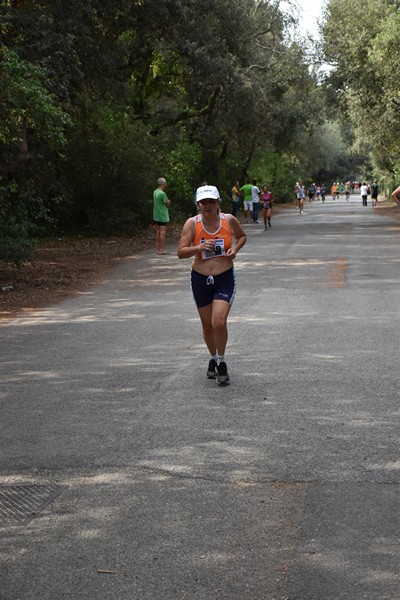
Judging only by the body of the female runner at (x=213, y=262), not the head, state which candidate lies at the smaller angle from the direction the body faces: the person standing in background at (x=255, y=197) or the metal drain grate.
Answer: the metal drain grate

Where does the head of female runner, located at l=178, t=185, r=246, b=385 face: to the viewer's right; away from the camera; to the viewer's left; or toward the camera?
toward the camera

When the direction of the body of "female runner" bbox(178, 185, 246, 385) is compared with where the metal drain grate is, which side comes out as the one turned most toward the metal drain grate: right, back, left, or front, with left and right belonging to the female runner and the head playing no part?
front

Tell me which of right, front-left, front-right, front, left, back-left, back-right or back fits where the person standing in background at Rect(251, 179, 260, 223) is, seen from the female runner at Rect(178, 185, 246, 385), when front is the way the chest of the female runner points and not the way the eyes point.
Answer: back

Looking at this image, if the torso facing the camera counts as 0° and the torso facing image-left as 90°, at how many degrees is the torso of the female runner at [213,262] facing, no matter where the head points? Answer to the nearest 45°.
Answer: approximately 0°
